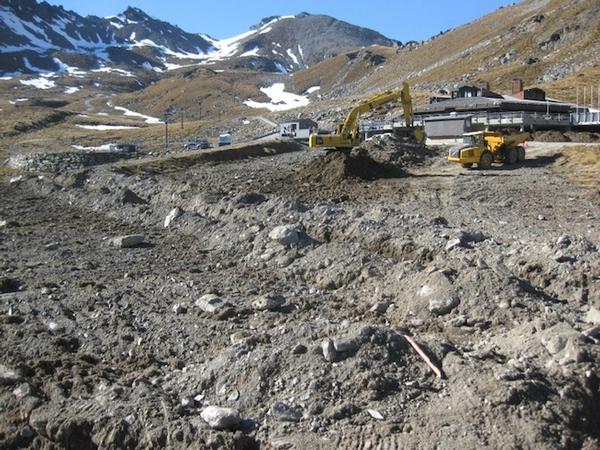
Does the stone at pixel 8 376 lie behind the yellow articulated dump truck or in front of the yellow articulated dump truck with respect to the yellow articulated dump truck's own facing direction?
in front

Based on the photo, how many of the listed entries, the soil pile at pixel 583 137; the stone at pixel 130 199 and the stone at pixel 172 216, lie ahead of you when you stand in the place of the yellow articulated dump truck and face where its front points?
2

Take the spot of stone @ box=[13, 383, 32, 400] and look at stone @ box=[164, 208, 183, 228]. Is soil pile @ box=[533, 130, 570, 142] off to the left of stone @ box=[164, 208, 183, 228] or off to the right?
right

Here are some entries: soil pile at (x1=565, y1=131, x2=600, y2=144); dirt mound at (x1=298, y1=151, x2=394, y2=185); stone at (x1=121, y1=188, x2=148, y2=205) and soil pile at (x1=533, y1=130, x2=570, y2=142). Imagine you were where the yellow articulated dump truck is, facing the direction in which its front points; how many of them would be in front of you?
2

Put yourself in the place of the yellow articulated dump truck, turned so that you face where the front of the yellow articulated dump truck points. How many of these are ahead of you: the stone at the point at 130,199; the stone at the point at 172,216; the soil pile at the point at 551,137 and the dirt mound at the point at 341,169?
3
